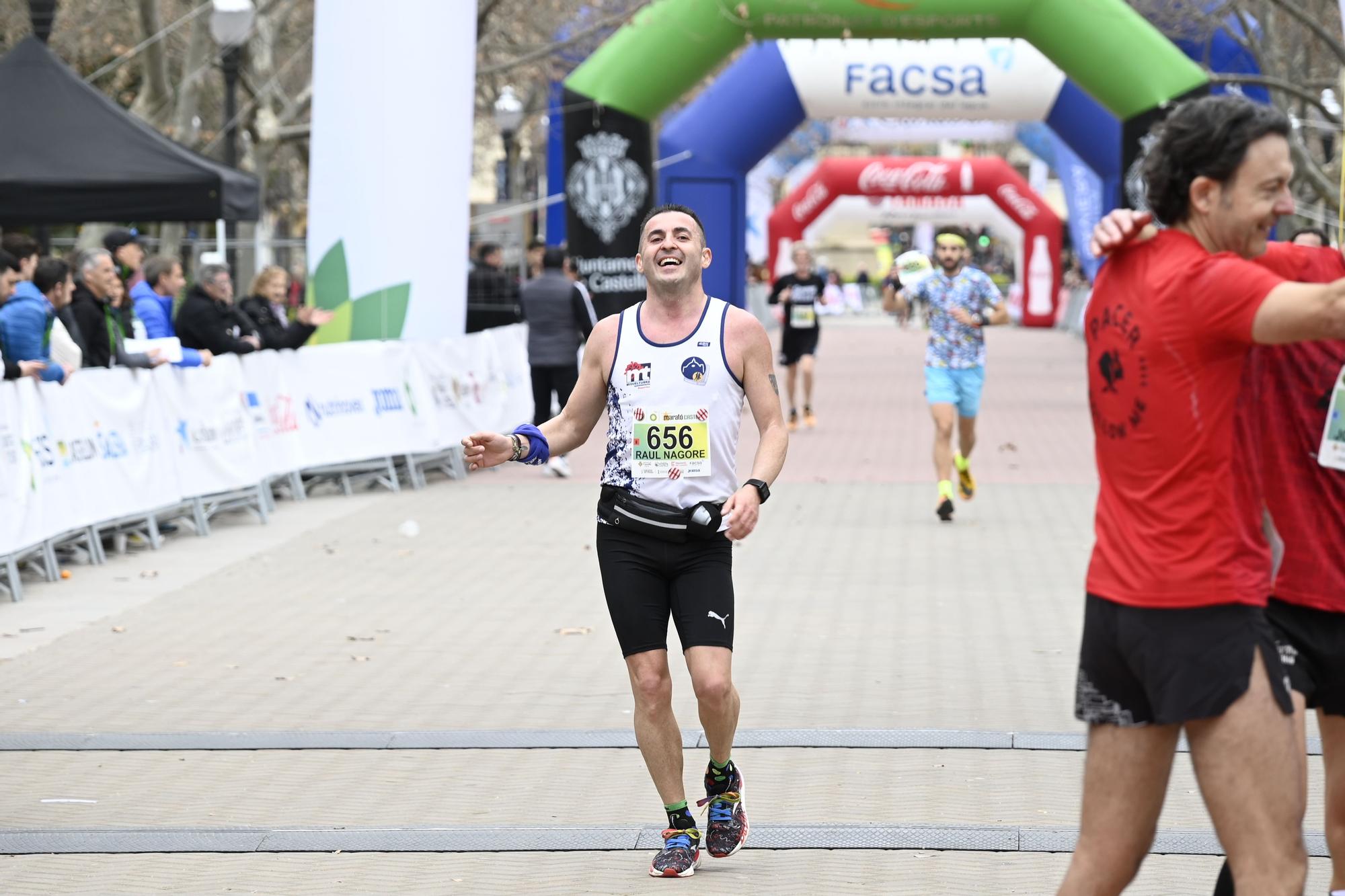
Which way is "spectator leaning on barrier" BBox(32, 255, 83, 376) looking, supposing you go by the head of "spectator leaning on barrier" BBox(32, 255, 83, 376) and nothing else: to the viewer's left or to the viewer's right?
to the viewer's right

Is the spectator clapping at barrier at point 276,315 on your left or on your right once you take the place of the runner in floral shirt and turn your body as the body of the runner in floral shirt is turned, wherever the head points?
on your right

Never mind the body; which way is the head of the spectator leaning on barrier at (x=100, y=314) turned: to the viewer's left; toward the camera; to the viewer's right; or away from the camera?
to the viewer's right

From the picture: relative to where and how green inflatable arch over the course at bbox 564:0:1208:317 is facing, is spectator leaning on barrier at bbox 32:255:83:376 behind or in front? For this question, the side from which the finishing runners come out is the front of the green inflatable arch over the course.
in front

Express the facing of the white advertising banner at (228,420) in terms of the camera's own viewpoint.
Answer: facing the viewer and to the right of the viewer

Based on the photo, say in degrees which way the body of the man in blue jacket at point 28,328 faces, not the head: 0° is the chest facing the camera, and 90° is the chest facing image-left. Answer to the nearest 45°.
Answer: approximately 270°

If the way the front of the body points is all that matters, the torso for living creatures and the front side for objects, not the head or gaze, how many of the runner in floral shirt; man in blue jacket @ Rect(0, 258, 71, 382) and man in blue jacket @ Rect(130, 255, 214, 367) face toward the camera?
1

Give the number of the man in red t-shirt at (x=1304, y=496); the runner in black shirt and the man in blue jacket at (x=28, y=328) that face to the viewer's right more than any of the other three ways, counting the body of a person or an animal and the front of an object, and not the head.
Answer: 1

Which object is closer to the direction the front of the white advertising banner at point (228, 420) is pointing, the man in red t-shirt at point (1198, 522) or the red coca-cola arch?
the man in red t-shirt

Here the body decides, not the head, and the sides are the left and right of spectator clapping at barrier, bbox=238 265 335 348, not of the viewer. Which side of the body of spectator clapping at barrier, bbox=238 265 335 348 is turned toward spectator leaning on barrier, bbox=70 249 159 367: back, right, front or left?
right

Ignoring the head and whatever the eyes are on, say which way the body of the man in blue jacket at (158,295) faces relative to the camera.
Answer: to the viewer's right

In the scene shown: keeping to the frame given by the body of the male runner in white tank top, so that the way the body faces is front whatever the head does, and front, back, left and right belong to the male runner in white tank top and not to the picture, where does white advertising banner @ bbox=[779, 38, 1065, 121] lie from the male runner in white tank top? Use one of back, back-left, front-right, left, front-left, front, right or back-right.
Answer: back

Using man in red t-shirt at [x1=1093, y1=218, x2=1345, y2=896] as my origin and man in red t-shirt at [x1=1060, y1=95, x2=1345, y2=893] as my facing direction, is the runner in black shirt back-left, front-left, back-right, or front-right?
back-right
